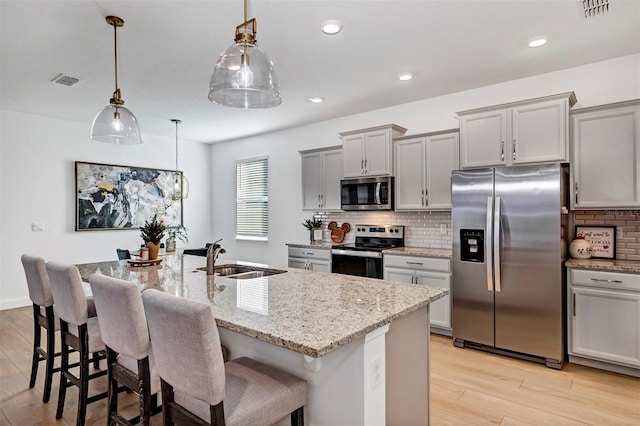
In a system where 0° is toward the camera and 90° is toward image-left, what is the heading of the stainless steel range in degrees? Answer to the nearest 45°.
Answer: approximately 45°

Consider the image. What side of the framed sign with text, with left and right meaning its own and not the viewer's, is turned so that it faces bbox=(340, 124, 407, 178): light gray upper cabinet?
right

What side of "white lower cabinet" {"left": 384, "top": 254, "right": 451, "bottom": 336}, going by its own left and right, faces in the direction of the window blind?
right

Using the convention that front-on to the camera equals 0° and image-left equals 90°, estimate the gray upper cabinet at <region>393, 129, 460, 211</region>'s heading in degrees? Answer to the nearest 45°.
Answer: approximately 45°

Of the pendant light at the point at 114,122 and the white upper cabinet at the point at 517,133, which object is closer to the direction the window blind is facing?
the pendant light

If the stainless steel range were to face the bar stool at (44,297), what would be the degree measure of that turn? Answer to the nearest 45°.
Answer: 0° — it already faces it

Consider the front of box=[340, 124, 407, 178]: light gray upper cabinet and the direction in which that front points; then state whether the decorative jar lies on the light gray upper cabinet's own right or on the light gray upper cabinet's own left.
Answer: on the light gray upper cabinet's own left

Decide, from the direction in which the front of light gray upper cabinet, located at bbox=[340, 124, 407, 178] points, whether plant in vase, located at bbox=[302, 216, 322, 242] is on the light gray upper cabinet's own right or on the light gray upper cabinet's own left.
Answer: on the light gray upper cabinet's own right

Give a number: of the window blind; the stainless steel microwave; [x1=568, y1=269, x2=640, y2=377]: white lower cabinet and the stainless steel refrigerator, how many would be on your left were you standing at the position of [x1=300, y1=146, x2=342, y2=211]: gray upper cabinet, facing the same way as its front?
3

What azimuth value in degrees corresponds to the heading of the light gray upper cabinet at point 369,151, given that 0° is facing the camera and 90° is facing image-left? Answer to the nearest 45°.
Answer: approximately 45°
